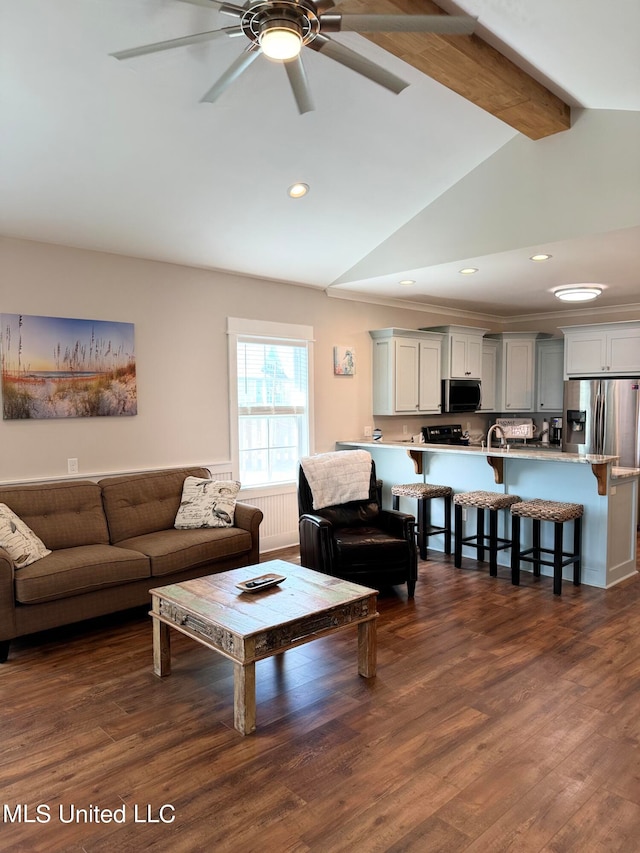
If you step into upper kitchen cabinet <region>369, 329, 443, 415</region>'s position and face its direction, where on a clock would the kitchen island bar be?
The kitchen island bar is roughly at 12 o'clock from the upper kitchen cabinet.

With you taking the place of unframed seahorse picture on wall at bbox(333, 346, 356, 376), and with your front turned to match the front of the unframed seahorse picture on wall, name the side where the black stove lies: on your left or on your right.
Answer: on your left

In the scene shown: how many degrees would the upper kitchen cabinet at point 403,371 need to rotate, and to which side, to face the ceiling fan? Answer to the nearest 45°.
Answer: approximately 45° to its right

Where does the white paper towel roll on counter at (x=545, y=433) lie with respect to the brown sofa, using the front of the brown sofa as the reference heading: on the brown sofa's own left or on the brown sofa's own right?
on the brown sofa's own left

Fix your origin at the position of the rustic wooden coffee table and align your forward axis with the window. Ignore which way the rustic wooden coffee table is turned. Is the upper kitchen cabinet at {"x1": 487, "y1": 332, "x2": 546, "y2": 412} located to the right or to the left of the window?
right

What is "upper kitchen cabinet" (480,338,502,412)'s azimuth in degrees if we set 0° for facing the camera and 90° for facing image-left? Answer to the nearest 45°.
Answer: approximately 315°
